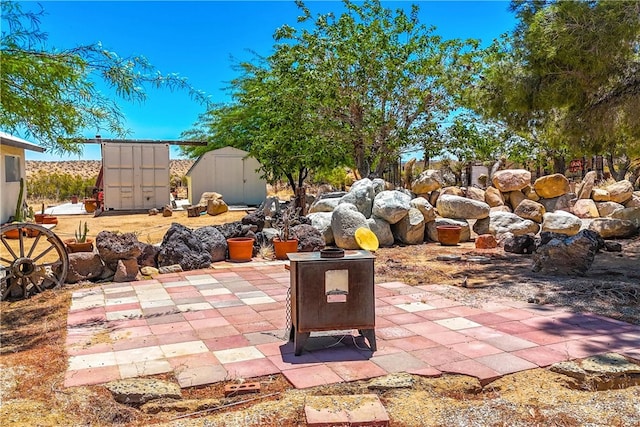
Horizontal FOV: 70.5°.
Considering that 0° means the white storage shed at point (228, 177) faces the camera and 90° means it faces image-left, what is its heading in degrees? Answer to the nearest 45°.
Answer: approximately 0°

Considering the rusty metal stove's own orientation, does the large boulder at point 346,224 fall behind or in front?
behind

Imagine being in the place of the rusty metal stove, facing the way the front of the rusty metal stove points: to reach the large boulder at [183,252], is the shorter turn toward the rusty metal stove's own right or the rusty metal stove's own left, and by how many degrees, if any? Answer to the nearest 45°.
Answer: approximately 135° to the rusty metal stove's own right

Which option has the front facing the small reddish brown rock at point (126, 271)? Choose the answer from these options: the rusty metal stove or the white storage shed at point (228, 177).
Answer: the white storage shed

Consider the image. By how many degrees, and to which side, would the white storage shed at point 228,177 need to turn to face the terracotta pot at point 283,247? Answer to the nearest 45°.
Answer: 0° — it already faces it

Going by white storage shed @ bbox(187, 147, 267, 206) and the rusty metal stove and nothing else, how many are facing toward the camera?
2

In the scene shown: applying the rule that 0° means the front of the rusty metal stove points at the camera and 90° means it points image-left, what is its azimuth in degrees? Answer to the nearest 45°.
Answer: approximately 0°

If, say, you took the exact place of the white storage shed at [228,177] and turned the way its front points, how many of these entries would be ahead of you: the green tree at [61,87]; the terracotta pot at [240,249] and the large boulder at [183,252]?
3

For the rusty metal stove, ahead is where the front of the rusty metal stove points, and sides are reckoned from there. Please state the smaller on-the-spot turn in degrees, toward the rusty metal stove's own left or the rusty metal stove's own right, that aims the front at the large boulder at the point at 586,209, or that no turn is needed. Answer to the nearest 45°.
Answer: approximately 135° to the rusty metal stove's own left
